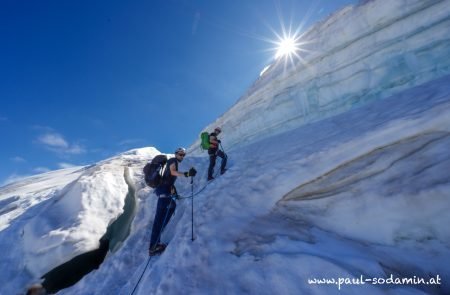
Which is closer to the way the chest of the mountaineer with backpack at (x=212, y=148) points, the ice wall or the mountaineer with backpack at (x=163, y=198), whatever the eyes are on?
the ice wall

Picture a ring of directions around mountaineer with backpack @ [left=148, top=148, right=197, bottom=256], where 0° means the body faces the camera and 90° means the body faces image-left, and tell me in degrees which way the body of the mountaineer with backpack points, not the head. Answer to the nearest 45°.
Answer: approximately 270°

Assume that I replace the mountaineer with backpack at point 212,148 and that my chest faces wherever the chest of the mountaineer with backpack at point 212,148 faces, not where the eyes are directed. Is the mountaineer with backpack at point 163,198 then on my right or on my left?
on my right

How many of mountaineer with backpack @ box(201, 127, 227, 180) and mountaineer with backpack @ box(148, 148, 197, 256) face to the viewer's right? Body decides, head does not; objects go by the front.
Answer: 2

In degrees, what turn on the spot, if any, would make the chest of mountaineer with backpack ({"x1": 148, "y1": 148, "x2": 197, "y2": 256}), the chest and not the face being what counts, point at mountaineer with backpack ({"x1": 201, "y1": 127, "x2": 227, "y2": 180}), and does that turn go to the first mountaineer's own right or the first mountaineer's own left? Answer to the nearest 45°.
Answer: approximately 45° to the first mountaineer's own left

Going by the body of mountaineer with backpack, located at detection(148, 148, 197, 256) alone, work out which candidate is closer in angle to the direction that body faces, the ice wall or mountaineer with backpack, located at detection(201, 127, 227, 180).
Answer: the ice wall

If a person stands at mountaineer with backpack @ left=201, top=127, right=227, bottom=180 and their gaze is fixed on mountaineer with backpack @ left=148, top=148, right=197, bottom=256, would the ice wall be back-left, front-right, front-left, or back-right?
back-left

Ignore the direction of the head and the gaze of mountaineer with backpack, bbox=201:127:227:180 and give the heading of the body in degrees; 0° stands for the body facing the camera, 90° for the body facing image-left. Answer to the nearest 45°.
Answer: approximately 270°
